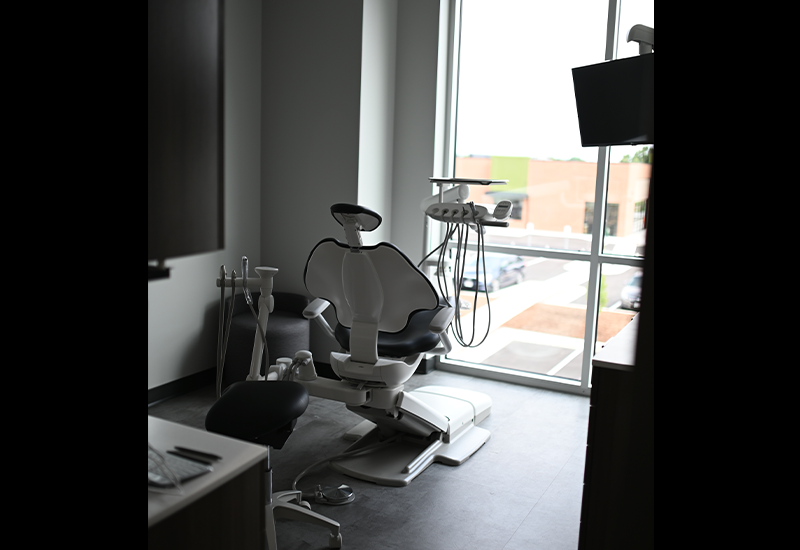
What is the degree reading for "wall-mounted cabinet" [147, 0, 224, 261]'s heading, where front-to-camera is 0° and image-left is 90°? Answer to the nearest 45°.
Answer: approximately 315°

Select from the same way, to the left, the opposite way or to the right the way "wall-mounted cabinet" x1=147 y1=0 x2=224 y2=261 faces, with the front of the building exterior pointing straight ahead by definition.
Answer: to the left

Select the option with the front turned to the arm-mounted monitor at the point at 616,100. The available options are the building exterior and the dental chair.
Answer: the building exterior

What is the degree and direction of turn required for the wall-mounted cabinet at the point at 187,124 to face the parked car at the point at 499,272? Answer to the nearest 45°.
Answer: approximately 90° to its left

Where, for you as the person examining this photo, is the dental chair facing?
facing away from the viewer and to the right of the viewer

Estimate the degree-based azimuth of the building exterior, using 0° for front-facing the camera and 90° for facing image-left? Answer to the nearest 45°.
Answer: approximately 0°

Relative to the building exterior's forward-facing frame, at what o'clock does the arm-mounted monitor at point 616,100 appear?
The arm-mounted monitor is roughly at 12 o'clock from the building exterior.

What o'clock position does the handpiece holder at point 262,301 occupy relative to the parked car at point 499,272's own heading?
The handpiece holder is roughly at 11 o'clock from the parked car.

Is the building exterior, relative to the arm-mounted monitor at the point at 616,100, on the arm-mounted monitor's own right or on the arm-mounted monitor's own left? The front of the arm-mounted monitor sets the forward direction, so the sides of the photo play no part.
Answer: on the arm-mounted monitor's own right

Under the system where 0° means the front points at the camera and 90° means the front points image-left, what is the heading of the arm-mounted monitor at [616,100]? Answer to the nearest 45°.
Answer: approximately 45°

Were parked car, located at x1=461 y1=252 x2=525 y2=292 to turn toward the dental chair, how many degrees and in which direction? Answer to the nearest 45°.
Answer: approximately 45° to its left
